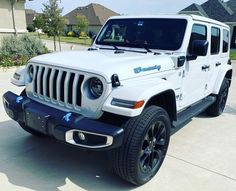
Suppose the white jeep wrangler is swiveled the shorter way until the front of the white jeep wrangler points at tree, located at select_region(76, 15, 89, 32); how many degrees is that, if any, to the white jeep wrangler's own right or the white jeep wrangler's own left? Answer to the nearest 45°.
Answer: approximately 135° to the white jeep wrangler's own right

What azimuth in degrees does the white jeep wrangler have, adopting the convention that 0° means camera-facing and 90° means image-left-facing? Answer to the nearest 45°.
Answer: approximately 45°

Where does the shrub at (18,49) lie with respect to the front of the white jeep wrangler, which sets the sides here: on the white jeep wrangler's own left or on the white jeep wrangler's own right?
on the white jeep wrangler's own right

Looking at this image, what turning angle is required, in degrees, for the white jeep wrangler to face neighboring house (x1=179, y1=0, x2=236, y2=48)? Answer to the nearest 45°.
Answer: approximately 135° to its right

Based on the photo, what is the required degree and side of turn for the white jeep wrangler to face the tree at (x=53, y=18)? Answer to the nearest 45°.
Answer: approximately 135° to its right

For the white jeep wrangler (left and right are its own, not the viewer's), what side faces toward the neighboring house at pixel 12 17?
right
